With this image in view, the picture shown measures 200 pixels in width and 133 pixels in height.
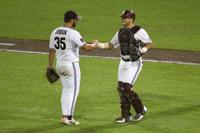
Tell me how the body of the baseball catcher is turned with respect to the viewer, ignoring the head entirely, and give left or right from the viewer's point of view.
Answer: facing the viewer and to the left of the viewer

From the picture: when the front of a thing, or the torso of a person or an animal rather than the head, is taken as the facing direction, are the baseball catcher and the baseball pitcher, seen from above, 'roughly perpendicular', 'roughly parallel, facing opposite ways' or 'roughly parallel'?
roughly parallel, facing opposite ways

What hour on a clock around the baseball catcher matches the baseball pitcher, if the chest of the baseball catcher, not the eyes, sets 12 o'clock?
The baseball pitcher is roughly at 1 o'clock from the baseball catcher.

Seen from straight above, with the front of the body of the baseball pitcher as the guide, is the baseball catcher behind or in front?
in front
